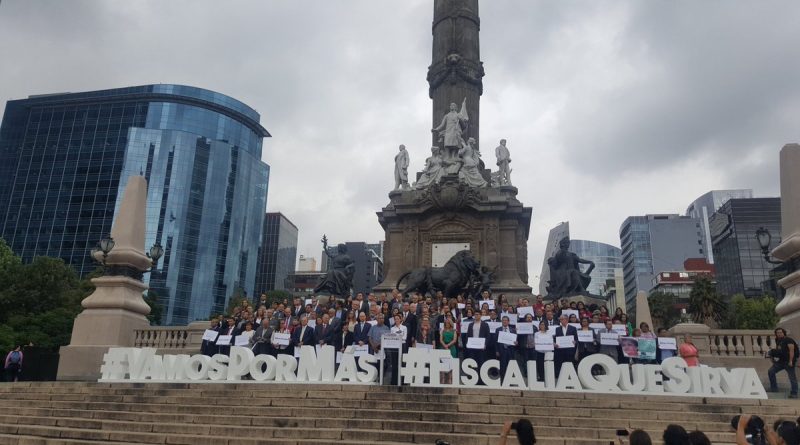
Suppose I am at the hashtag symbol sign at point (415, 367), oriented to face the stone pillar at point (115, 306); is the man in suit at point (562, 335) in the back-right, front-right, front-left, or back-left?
back-right

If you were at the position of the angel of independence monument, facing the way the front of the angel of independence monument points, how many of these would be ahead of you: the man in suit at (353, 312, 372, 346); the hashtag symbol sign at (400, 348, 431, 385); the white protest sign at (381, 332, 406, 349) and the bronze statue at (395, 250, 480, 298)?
4

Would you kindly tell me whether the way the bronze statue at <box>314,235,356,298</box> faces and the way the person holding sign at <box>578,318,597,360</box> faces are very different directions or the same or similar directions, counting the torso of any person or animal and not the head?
same or similar directions

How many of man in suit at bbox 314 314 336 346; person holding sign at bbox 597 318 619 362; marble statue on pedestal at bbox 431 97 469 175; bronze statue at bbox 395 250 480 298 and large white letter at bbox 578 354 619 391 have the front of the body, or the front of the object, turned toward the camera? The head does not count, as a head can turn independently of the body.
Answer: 4

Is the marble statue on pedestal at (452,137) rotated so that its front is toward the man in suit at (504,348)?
yes

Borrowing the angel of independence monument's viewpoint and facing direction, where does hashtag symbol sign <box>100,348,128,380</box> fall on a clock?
The hashtag symbol sign is roughly at 1 o'clock from the angel of independence monument.

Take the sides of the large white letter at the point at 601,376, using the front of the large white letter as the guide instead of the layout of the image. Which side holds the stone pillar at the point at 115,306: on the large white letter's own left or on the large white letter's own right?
on the large white letter's own right

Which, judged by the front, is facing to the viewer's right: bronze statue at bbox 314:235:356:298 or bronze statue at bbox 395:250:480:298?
bronze statue at bbox 395:250:480:298

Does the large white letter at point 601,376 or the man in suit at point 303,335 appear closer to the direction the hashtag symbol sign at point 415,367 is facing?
the large white letter

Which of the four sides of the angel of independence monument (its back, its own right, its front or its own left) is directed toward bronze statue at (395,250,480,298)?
front

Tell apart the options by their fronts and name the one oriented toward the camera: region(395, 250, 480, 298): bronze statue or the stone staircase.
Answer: the stone staircase

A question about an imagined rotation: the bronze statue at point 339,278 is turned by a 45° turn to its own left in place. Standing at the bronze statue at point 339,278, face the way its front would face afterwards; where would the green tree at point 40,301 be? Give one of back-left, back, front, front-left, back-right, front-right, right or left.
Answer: back-right

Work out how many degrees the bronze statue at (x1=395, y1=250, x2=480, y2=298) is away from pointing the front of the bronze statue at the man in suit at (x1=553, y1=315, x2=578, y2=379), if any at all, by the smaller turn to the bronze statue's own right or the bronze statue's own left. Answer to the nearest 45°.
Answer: approximately 90° to the bronze statue's own right

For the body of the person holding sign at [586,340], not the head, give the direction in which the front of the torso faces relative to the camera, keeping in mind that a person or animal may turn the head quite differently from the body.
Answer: toward the camera

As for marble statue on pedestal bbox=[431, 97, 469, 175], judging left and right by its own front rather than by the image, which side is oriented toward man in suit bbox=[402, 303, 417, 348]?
front

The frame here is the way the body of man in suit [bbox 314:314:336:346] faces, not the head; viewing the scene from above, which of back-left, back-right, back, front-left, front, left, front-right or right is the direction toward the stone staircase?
front

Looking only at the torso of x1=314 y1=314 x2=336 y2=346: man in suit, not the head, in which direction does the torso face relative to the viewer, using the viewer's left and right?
facing the viewer

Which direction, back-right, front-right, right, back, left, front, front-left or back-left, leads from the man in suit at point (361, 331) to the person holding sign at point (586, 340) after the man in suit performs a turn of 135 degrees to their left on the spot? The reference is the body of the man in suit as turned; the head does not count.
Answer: front-right
